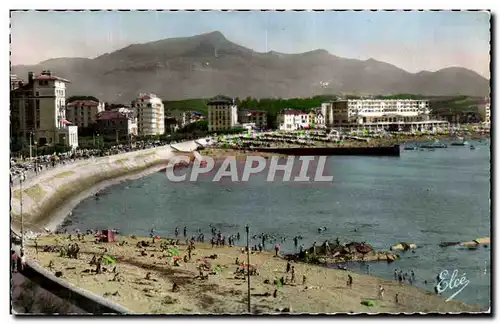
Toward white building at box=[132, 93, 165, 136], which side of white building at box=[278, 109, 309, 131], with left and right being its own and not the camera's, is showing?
right

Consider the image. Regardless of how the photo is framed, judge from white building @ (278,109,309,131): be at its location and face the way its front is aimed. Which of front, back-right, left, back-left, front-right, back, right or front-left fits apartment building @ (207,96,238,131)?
right

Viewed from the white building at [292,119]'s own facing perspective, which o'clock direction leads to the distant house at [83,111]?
The distant house is roughly at 3 o'clock from the white building.

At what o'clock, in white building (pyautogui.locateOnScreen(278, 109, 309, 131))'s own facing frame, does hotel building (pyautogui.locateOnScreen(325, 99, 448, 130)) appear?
The hotel building is roughly at 9 o'clock from the white building.

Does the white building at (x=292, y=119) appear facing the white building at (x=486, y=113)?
no

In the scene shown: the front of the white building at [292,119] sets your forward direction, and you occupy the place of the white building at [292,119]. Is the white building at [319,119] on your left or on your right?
on your left

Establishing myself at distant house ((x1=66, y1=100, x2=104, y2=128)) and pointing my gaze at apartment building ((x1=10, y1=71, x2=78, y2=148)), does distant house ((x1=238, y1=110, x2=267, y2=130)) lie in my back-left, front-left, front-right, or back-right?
back-left

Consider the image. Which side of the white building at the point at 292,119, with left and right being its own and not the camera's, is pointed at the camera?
front

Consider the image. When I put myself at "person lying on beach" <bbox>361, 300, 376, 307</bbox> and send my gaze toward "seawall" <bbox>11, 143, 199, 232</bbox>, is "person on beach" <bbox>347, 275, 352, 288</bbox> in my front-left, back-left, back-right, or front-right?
front-right

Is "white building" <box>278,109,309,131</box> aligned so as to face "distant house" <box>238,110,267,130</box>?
no

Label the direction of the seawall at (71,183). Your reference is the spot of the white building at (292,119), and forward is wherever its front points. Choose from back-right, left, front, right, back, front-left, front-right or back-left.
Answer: front

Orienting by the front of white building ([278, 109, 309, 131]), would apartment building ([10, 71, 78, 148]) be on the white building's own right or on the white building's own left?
on the white building's own right
